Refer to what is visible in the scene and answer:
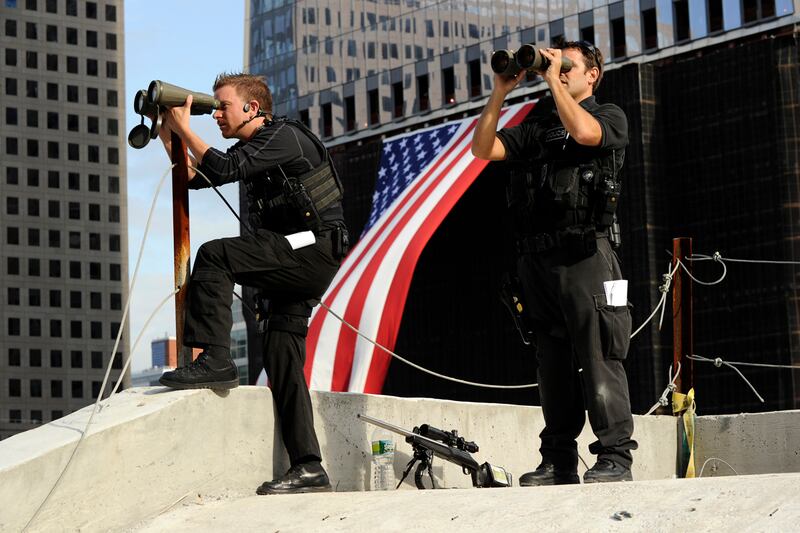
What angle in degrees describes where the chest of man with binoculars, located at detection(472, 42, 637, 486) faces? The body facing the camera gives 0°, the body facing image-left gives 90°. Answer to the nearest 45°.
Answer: approximately 45°

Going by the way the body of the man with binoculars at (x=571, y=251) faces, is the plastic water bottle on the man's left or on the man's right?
on the man's right

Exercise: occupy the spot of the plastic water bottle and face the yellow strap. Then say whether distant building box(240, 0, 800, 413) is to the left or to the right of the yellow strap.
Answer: left

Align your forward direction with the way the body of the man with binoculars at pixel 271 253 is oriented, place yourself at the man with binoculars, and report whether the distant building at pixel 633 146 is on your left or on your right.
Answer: on your right

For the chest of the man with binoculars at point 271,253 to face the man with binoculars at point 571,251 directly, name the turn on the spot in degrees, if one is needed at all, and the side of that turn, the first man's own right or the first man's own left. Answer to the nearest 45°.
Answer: approximately 180°

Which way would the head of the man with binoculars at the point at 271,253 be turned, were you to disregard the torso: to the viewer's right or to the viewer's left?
to the viewer's left

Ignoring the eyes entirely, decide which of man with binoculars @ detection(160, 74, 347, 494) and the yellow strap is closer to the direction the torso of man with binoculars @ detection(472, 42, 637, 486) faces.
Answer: the man with binoculars

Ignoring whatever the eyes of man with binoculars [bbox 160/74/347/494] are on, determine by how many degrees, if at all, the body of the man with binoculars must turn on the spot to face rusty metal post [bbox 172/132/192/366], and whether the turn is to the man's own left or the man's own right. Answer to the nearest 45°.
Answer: approximately 45° to the man's own right

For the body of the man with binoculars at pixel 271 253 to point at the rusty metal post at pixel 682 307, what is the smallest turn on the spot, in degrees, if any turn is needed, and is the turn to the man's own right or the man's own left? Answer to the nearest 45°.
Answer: approximately 135° to the man's own right

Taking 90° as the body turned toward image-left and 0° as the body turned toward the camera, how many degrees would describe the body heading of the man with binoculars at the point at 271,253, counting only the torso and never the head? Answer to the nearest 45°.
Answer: approximately 90°
